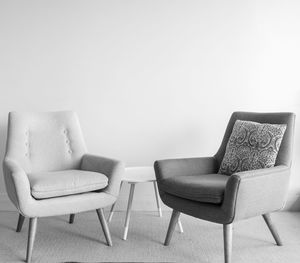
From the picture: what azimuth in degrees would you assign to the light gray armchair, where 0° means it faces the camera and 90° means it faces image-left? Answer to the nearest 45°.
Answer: approximately 315°

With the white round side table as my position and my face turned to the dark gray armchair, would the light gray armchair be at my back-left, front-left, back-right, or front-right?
back-right

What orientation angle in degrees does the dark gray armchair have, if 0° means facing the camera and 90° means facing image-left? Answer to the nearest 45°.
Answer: approximately 45°

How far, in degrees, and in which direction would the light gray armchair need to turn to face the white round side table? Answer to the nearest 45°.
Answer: approximately 45° to its left
